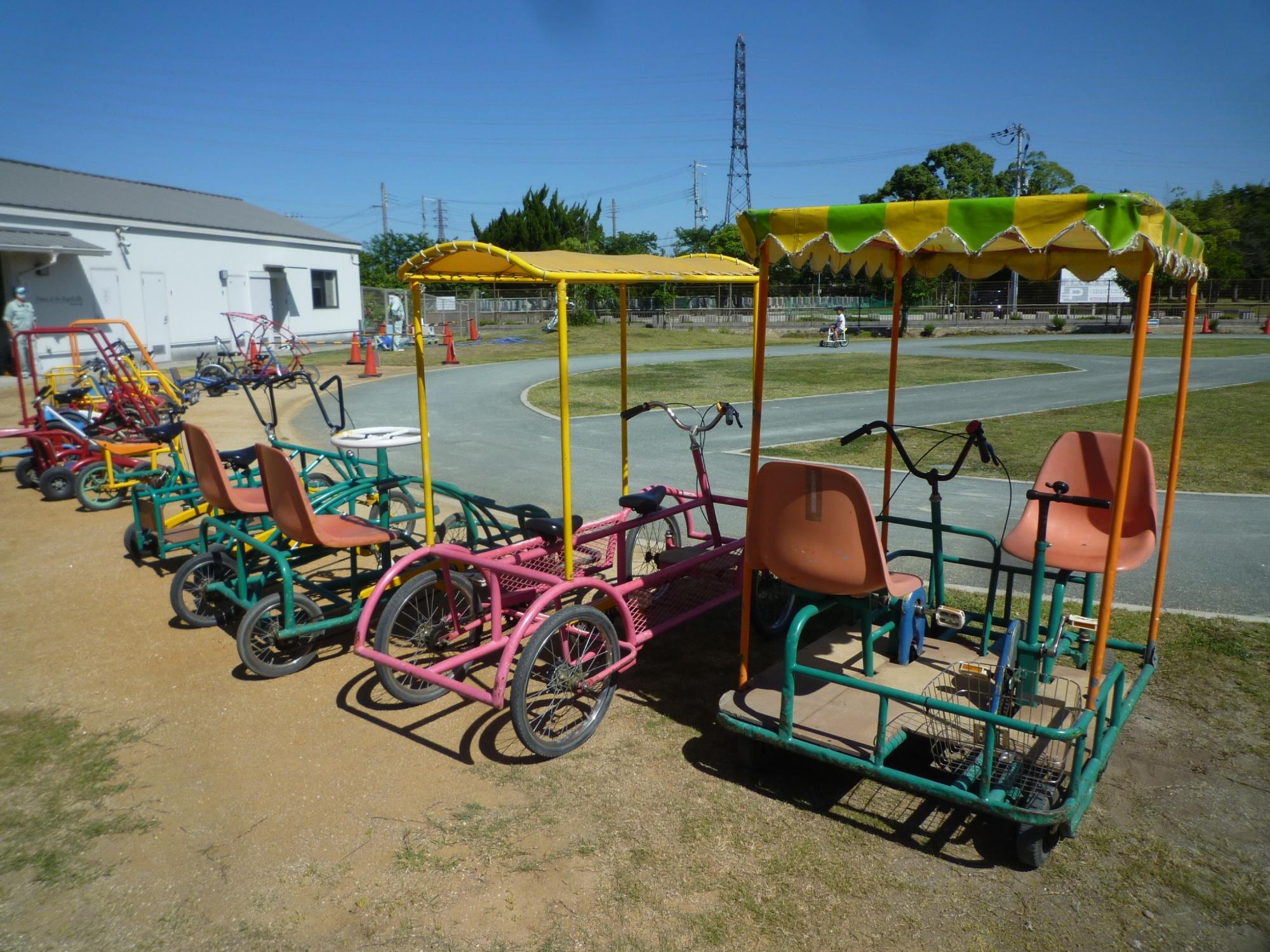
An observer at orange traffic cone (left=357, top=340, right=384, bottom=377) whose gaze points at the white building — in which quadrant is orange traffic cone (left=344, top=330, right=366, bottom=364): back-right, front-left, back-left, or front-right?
front-right

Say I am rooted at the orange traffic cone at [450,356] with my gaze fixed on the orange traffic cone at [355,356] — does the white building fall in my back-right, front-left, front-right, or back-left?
front-right

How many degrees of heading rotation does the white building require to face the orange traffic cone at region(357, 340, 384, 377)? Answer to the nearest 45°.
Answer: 0° — it already faces it

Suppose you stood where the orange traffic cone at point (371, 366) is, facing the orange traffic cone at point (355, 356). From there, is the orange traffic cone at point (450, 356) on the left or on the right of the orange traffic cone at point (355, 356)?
right

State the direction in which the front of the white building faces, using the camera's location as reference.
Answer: facing the viewer and to the right of the viewer

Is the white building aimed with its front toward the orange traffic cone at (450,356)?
yes

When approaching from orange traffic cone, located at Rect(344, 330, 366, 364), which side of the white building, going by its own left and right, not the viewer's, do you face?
front

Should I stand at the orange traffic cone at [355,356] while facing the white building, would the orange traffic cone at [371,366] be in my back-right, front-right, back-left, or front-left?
back-left
